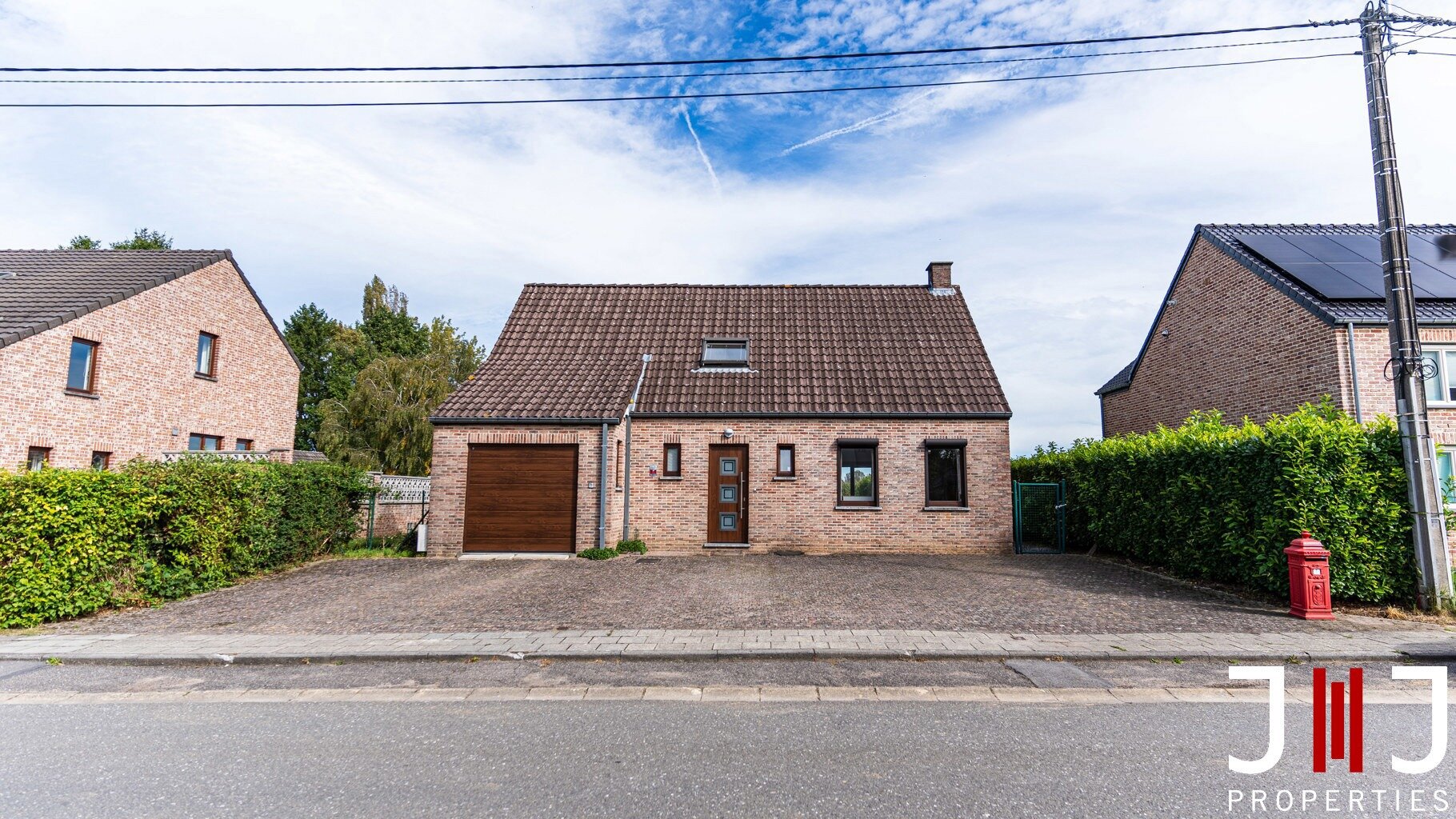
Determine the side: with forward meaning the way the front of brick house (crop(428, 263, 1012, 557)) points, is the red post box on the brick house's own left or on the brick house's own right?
on the brick house's own left

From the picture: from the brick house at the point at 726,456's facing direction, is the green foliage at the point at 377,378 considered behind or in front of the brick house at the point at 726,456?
behind

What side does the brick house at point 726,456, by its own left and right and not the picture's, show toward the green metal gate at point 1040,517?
left

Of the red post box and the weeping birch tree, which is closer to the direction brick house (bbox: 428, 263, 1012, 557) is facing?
the red post box

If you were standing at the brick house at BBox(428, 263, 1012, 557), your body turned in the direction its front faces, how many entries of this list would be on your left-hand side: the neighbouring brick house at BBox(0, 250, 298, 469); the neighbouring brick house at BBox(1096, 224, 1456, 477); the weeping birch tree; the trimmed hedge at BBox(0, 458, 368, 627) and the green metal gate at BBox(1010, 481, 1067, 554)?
2

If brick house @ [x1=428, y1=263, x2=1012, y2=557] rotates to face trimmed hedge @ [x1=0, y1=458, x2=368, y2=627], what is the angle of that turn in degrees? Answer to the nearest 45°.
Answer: approximately 45° to its right

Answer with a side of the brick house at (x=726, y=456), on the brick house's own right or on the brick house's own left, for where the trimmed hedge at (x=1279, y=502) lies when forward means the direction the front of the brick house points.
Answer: on the brick house's own left

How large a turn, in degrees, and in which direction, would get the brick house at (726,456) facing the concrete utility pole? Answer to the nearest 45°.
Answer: approximately 45° to its left

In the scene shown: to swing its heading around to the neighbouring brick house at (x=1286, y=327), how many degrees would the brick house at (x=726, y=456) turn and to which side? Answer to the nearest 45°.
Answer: approximately 90° to its left

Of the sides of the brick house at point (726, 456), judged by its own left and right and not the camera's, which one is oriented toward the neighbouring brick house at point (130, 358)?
right

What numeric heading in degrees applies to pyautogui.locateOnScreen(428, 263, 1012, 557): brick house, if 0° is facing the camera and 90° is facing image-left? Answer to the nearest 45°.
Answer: approximately 0°

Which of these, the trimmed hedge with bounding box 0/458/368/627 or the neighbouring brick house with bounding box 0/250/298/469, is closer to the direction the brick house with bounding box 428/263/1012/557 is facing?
the trimmed hedge
